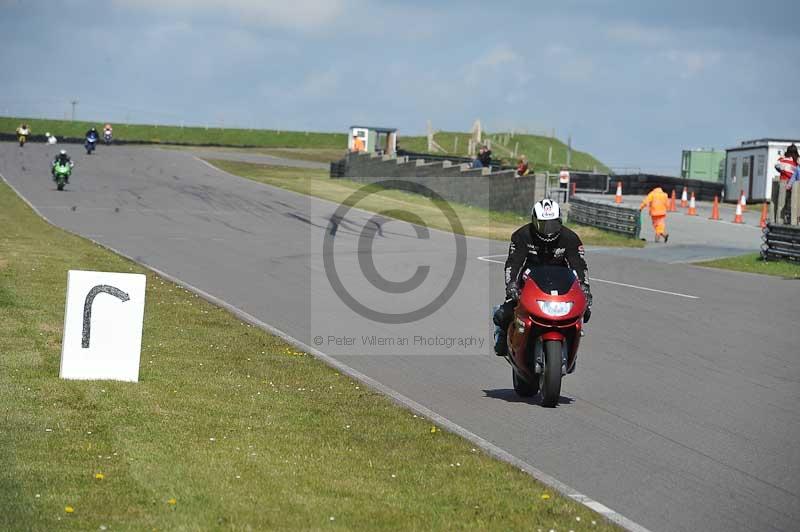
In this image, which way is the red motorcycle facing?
toward the camera

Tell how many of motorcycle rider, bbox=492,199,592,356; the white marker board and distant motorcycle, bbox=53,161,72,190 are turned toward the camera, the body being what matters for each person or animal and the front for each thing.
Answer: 3

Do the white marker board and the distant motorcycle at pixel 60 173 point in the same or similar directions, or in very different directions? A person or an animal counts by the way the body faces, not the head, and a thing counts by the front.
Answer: same or similar directions

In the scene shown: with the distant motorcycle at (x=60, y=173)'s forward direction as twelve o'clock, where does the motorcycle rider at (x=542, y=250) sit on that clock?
The motorcycle rider is roughly at 12 o'clock from the distant motorcycle.

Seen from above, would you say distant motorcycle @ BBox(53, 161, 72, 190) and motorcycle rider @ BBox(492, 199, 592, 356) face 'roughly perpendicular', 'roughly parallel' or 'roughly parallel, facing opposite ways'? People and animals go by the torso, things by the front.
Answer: roughly parallel

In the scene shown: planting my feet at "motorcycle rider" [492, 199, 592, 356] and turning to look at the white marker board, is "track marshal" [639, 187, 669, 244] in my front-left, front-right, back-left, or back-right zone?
back-right

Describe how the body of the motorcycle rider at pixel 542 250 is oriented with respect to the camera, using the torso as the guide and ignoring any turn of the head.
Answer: toward the camera

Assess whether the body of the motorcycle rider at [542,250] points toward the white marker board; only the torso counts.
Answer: no

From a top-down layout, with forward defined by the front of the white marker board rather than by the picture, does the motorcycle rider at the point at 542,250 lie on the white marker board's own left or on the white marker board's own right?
on the white marker board's own left

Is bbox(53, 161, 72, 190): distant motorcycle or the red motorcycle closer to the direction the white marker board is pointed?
the red motorcycle

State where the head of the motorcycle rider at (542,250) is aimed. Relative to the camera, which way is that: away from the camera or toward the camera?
toward the camera

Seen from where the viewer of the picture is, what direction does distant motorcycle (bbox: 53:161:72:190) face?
facing the viewer

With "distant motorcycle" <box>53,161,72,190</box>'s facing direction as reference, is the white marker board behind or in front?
in front

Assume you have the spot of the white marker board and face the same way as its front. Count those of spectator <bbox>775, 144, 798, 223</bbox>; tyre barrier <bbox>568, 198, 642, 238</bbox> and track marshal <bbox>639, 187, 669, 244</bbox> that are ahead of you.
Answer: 0

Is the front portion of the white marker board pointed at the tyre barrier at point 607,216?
no
